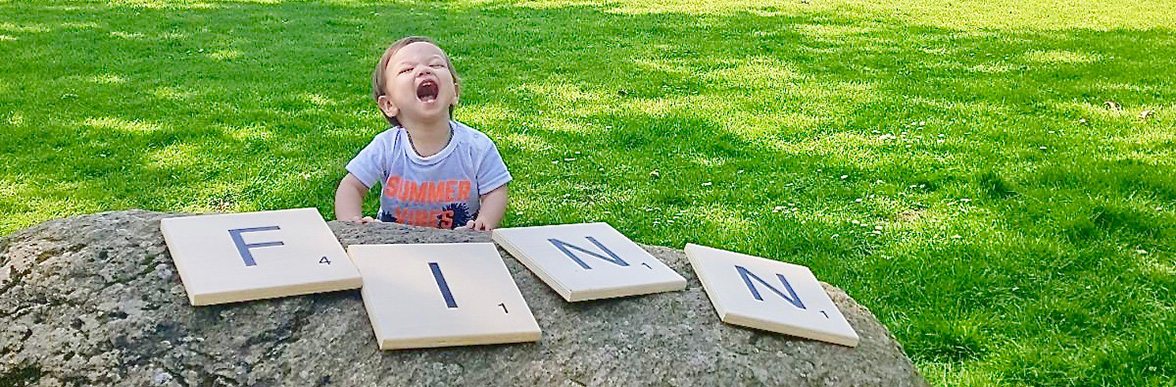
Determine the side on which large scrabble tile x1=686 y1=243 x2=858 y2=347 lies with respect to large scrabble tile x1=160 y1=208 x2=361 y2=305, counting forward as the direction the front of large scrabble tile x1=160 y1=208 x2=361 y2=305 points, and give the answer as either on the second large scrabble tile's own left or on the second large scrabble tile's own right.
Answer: on the second large scrabble tile's own left

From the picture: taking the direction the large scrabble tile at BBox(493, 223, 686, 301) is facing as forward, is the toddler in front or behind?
behind

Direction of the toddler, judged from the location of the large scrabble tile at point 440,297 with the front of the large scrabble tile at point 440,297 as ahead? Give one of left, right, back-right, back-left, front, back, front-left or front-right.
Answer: back

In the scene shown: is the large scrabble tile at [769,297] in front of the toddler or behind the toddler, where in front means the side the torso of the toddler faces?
in front

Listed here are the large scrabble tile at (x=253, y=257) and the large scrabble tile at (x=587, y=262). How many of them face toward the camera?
2

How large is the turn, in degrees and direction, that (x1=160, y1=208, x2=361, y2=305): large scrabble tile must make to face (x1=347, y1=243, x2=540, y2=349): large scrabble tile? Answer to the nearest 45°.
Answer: approximately 45° to its left

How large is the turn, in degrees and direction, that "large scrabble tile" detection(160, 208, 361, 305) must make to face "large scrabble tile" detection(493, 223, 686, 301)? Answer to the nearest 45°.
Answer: approximately 90° to its left

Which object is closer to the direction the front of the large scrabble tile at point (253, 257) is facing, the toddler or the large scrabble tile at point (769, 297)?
the large scrabble tile
